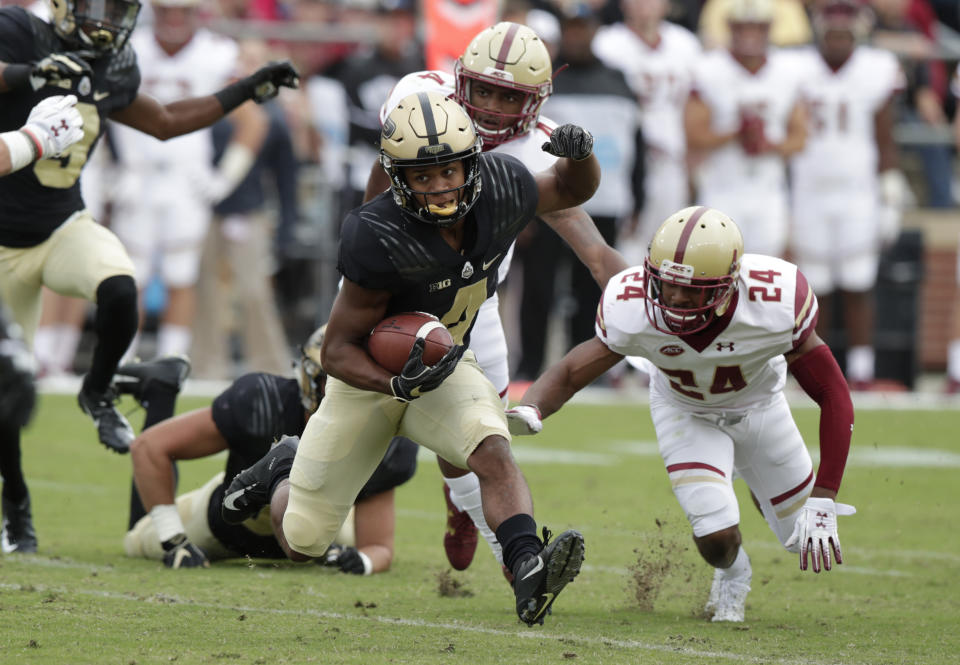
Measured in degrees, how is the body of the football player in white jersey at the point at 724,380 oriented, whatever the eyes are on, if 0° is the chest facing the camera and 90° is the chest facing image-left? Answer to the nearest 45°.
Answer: approximately 0°

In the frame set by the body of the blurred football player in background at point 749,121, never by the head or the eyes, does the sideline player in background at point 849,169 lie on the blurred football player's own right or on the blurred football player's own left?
on the blurred football player's own left

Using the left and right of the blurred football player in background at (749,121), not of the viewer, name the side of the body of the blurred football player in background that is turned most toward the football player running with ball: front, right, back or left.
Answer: front

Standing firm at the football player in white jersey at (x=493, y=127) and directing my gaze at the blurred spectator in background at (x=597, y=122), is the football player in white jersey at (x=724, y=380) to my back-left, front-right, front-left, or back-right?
back-right

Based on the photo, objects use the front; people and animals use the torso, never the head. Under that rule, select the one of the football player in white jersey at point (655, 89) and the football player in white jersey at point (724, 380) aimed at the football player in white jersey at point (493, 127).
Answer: the football player in white jersey at point (655, 89)

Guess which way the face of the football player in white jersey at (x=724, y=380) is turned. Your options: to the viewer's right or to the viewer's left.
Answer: to the viewer's left

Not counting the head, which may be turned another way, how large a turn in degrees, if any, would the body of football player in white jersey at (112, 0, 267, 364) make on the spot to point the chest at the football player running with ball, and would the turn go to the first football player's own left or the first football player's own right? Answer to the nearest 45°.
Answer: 0° — they already face them

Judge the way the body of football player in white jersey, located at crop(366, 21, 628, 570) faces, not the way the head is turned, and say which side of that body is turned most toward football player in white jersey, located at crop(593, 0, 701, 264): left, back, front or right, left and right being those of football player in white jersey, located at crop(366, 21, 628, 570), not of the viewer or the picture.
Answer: back

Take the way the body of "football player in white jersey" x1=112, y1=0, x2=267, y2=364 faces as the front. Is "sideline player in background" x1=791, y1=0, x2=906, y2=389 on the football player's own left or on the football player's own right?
on the football player's own left

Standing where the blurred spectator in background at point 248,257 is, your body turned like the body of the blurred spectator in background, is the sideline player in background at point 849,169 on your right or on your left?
on your left

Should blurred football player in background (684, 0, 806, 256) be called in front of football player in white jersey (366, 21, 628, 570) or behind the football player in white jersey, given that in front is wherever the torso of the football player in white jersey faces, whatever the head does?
behind
